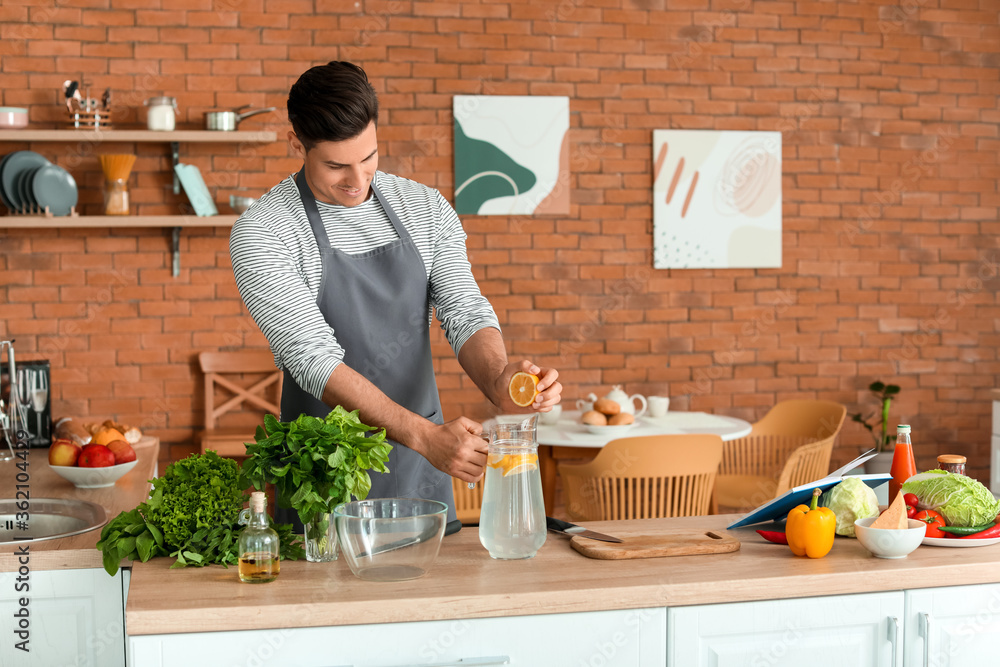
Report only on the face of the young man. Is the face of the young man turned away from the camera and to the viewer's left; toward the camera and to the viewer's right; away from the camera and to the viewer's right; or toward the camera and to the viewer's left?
toward the camera and to the viewer's right

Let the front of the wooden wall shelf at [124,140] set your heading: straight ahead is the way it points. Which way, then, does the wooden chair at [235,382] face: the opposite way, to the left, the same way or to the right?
the same way

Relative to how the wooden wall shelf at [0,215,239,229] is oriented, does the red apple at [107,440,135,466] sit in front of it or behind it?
in front

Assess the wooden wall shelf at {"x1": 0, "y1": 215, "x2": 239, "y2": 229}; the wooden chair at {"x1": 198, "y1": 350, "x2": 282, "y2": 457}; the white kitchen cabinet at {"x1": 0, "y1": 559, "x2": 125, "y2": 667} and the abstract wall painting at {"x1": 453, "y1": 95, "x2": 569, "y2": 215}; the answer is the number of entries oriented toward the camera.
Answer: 4

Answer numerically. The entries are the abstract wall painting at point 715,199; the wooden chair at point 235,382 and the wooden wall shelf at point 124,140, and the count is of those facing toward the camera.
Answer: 3

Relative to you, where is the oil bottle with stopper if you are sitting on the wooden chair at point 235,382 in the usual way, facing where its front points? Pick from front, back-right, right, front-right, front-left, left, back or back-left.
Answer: front

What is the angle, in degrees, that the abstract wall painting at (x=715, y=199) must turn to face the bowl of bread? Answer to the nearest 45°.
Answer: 0° — it already faces it

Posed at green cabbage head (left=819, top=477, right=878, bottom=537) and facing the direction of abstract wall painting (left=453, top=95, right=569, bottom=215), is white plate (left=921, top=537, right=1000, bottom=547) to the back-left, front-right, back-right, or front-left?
back-right

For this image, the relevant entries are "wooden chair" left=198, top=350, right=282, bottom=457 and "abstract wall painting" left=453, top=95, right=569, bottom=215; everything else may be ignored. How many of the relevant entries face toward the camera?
2

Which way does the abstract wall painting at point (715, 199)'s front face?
toward the camera

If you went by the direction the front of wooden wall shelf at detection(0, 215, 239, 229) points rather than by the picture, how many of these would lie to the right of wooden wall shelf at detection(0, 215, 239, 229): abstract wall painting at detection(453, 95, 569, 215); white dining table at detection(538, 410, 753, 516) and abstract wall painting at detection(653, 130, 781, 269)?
0

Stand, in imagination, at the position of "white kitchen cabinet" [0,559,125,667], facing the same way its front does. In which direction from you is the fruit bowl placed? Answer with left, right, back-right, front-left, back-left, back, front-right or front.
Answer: back

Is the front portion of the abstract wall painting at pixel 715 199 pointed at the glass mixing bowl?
yes

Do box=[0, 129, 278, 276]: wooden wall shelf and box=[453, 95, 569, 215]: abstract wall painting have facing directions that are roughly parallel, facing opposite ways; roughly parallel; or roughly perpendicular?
roughly parallel

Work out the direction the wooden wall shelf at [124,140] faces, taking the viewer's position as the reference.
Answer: facing the viewer

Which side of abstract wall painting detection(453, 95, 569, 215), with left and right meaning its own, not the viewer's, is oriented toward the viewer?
front

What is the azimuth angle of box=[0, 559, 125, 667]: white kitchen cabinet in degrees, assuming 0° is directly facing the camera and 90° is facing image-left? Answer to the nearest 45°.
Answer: approximately 0°
